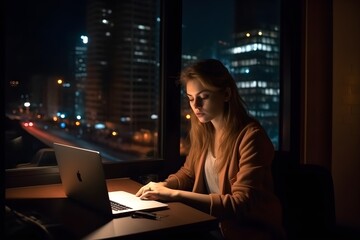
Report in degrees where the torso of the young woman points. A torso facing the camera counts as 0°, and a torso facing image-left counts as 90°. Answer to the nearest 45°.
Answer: approximately 45°

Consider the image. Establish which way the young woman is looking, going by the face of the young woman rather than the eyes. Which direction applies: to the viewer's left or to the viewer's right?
to the viewer's left
